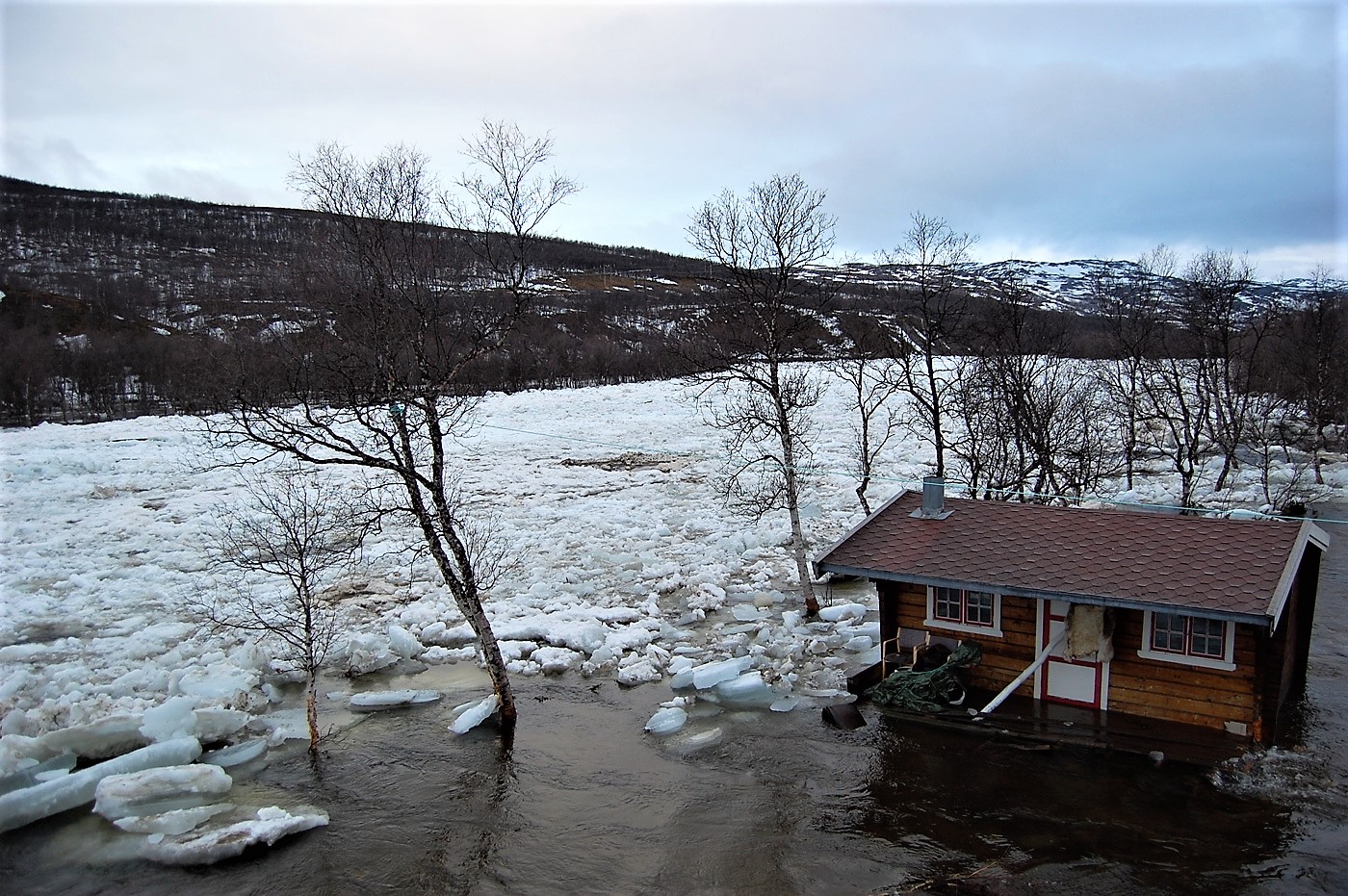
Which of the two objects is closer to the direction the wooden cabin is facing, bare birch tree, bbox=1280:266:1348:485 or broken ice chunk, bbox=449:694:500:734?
the broken ice chunk

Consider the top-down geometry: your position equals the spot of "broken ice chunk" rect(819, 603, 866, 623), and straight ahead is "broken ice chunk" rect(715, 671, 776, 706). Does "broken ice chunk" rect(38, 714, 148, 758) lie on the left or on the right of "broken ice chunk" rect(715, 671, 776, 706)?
right

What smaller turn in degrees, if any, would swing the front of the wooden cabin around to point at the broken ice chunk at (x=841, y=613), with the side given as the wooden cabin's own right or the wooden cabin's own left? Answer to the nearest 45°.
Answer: approximately 135° to the wooden cabin's own right

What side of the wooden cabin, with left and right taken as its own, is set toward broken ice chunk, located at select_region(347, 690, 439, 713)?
right

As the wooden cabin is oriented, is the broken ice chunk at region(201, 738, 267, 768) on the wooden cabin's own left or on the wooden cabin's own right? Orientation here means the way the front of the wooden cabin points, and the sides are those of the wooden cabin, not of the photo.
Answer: on the wooden cabin's own right

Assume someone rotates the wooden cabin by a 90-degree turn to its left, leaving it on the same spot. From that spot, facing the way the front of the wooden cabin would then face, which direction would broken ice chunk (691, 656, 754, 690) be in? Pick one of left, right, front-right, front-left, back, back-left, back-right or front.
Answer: back

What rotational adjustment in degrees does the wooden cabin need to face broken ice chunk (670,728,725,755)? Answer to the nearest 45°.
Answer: approximately 45° to its right

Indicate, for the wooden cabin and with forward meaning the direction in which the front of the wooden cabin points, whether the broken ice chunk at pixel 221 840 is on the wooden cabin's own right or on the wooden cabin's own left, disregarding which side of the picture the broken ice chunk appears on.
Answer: on the wooden cabin's own right

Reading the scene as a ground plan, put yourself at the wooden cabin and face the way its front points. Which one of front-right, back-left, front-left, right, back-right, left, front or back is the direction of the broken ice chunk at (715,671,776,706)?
right

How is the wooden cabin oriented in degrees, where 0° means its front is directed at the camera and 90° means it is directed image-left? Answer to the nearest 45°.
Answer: approximately 0°

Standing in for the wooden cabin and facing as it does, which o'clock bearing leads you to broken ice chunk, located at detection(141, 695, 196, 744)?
The broken ice chunk is roughly at 2 o'clock from the wooden cabin.

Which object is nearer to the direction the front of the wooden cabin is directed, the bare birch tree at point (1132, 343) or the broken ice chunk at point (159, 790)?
the broken ice chunk

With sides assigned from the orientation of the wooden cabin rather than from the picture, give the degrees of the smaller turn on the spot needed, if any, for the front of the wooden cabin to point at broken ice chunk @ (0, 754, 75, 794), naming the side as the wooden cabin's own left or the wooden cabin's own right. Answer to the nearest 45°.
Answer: approximately 45° to the wooden cabin's own right

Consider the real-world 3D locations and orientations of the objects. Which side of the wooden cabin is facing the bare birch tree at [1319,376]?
back

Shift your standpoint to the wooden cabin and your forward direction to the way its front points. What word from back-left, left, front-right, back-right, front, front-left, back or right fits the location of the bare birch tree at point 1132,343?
back
